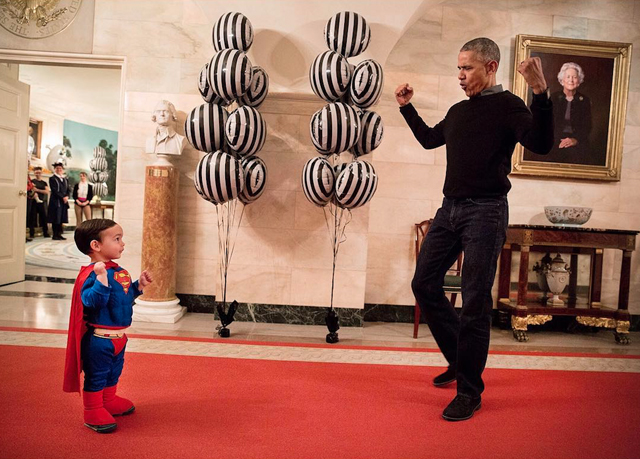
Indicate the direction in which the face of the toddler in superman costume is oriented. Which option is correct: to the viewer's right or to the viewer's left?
to the viewer's right

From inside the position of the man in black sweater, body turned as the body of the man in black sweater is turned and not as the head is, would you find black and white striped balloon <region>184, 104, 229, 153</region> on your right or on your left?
on your right

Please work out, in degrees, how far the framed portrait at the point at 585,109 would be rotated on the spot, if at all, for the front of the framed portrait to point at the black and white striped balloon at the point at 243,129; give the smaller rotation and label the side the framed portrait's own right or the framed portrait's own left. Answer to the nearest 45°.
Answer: approximately 45° to the framed portrait's own right

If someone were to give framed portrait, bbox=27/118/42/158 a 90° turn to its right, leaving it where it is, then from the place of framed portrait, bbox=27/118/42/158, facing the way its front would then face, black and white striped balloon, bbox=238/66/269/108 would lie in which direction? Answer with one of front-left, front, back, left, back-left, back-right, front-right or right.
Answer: front-left

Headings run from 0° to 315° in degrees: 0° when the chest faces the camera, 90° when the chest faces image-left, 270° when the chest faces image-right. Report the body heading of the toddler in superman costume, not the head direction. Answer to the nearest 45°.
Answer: approximately 315°

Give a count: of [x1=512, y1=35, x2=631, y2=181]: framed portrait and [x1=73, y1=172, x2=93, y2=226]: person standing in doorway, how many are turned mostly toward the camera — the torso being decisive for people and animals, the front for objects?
2

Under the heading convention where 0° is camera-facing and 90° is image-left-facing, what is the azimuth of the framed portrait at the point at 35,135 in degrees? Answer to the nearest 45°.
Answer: approximately 315°

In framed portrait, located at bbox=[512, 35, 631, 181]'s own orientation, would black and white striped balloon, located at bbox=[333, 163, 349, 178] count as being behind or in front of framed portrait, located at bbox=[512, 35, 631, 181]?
in front

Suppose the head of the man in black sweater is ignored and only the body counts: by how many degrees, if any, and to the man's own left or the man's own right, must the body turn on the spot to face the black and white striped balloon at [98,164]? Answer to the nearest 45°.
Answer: approximately 90° to the man's own right
